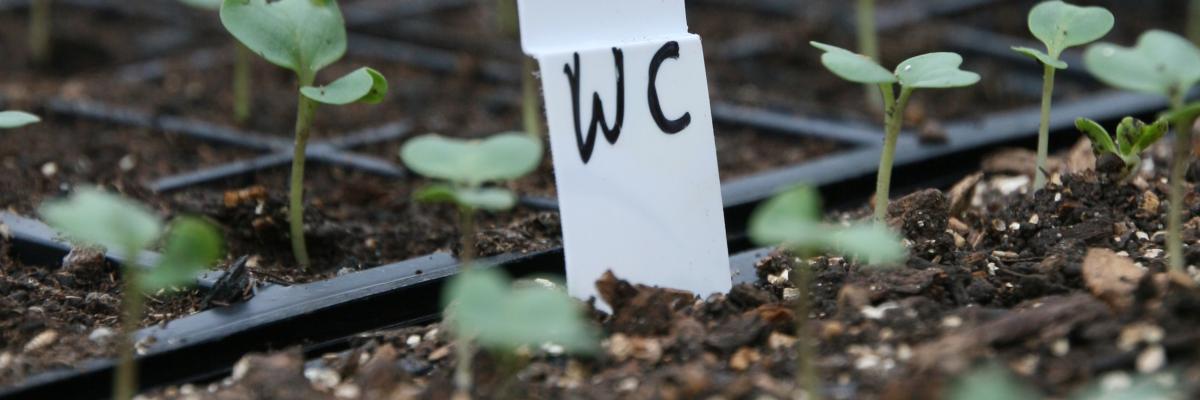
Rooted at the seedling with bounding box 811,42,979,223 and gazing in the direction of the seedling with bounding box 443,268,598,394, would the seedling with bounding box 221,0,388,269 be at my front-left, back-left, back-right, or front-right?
front-right

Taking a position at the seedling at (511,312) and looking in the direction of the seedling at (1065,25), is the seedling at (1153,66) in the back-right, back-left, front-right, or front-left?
front-right

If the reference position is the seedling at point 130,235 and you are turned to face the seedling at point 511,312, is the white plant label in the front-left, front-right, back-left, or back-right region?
front-left

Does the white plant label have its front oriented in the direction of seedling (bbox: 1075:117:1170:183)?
no

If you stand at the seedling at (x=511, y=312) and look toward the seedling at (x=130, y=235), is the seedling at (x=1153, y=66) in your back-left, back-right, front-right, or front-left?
back-right

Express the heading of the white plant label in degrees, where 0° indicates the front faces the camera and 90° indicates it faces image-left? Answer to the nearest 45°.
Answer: approximately 0°
